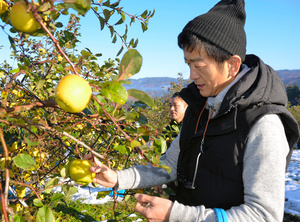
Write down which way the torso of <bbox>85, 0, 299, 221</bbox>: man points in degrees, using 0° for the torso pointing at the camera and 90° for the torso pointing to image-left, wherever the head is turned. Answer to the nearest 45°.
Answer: approximately 45°
